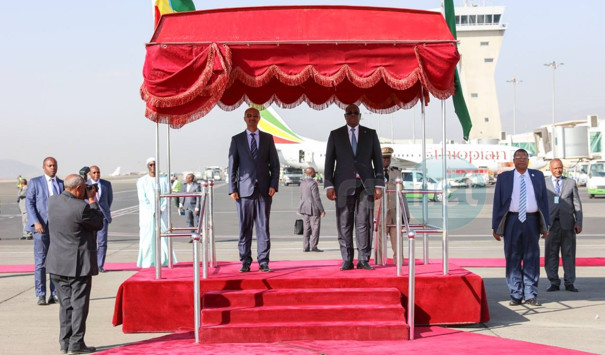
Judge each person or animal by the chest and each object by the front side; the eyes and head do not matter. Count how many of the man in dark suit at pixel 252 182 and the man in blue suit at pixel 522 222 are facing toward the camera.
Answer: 2

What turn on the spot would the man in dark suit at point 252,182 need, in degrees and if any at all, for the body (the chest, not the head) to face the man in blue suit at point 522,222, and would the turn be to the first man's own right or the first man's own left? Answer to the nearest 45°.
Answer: approximately 90° to the first man's own left

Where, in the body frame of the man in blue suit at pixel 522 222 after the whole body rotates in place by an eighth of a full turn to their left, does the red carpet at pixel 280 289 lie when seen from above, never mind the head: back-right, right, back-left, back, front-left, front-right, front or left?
right

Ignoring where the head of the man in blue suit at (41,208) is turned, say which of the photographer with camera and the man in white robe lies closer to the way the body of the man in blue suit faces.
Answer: the photographer with camera

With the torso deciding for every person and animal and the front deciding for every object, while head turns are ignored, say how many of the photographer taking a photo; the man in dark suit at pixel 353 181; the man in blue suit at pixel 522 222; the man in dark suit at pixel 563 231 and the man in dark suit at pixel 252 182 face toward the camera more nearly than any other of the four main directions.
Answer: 4

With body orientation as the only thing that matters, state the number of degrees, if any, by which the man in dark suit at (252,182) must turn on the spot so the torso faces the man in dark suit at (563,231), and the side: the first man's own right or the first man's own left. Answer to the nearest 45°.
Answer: approximately 90° to the first man's own left

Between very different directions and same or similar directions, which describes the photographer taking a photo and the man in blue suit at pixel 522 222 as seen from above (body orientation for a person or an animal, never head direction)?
very different directions

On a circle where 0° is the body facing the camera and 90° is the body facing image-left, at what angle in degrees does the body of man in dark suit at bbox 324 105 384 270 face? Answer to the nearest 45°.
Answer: approximately 0°
